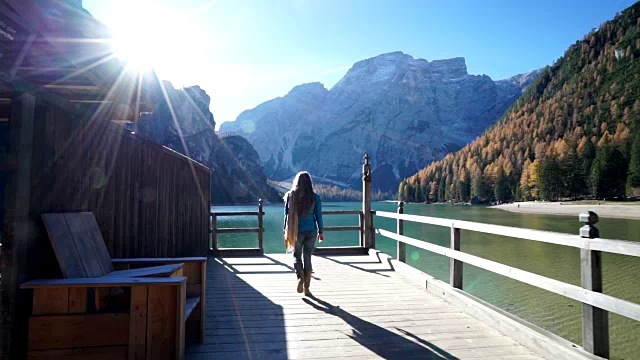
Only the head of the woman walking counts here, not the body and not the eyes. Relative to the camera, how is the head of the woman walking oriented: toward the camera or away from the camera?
away from the camera

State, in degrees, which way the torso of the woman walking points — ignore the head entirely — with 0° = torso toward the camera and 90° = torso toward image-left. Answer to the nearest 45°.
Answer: approximately 180°

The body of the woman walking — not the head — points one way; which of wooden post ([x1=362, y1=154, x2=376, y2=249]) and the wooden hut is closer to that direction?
the wooden post

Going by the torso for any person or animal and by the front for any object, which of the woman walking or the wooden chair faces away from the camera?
the woman walking

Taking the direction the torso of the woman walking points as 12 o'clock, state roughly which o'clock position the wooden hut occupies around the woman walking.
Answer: The wooden hut is roughly at 8 o'clock from the woman walking.

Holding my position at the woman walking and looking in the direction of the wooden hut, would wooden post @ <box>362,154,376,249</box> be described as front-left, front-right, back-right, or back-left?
back-right

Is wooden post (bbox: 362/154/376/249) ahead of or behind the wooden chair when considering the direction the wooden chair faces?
ahead

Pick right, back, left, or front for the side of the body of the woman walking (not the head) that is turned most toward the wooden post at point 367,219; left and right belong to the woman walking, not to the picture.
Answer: front

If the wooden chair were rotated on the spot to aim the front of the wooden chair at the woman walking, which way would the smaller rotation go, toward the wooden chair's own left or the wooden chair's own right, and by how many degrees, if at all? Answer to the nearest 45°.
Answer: approximately 45° to the wooden chair's own left

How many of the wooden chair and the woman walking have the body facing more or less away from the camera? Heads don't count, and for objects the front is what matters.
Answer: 1

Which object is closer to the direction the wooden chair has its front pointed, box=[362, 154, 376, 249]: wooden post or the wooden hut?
the wooden post

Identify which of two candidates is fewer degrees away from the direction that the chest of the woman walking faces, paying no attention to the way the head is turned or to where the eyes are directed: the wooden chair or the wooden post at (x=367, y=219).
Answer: the wooden post

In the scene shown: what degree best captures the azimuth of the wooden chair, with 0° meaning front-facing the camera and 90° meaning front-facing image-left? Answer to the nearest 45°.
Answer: approximately 270°
